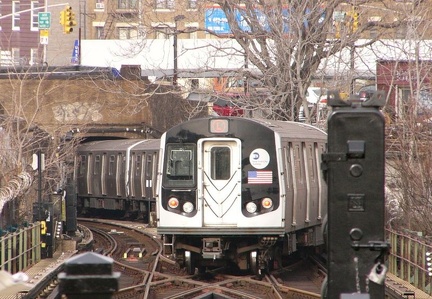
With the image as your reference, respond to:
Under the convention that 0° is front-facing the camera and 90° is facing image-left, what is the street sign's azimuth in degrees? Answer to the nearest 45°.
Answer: approximately 0°

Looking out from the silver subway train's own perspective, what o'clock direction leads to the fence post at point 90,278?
The fence post is roughly at 12 o'clock from the silver subway train.

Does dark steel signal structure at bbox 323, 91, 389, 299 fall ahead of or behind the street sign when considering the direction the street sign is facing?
ahead

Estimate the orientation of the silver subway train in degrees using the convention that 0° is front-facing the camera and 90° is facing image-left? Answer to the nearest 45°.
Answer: approximately 0°

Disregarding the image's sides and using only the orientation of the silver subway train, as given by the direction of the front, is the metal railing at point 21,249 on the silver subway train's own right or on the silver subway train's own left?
on the silver subway train's own right

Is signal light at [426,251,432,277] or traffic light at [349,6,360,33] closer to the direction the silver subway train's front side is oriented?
the signal light

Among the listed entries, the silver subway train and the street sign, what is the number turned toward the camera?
2
